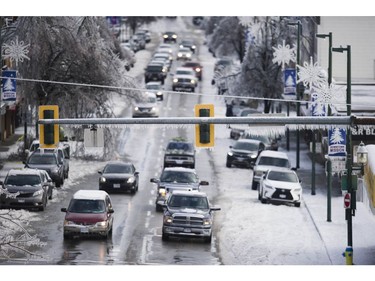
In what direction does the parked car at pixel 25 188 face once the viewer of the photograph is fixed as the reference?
facing the viewer

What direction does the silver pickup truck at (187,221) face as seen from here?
toward the camera

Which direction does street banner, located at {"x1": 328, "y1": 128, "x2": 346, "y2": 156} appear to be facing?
toward the camera

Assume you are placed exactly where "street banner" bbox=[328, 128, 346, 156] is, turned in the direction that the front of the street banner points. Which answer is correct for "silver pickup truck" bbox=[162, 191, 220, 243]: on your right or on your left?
on your right

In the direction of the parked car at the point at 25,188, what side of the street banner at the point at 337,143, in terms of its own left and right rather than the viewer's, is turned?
right

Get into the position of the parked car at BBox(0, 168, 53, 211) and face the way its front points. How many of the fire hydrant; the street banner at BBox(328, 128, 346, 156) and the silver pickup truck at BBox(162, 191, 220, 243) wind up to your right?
0

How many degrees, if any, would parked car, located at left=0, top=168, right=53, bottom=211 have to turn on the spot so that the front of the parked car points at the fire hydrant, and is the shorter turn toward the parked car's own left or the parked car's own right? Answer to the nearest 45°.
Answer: approximately 45° to the parked car's own left
